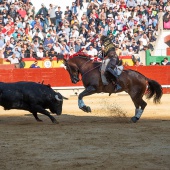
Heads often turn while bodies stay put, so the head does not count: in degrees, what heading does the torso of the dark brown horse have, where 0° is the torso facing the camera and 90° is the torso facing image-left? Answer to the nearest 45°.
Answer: approximately 90°

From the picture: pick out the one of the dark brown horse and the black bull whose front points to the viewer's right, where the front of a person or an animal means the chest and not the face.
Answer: the black bull

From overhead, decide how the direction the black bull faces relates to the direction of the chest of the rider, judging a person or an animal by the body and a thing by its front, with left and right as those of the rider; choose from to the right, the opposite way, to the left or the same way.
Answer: the opposite way

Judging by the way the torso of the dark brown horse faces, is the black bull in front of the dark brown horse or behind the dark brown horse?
in front

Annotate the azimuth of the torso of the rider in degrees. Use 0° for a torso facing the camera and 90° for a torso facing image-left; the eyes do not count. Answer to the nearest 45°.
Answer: approximately 90°

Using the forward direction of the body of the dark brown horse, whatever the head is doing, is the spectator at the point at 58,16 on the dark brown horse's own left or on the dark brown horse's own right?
on the dark brown horse's own right

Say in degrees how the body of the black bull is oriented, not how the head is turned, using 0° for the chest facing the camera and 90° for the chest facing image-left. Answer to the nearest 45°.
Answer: approximately 270°

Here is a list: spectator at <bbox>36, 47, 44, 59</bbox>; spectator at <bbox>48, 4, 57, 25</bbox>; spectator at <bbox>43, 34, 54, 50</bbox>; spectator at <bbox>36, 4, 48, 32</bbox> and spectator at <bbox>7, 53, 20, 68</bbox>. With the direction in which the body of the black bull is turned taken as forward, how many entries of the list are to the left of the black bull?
5

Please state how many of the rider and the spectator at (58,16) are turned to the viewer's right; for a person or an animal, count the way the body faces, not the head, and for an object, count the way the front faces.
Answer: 0

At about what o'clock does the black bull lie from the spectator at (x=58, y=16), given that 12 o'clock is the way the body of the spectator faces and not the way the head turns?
The black bull is roughly at 12 o'clock from the spectator.

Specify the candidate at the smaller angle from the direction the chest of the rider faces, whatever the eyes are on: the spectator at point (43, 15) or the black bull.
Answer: the black bull

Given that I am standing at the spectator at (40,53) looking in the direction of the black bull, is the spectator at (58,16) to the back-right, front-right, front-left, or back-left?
back-left

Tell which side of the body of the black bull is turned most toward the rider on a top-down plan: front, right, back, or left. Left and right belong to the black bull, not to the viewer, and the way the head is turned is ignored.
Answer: front
